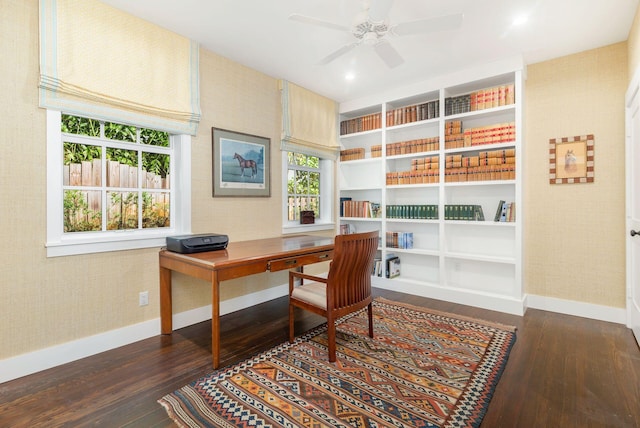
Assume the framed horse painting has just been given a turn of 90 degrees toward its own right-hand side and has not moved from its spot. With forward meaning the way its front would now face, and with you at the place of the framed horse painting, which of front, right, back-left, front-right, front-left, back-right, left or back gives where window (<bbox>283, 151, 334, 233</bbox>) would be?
back

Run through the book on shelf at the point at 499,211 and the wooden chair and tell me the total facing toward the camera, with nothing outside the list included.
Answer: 1

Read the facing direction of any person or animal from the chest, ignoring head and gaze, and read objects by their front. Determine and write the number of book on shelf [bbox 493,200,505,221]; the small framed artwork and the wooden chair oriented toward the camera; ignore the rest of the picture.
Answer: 2

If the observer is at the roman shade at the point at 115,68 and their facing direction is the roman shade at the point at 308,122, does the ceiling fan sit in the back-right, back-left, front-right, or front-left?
front-right

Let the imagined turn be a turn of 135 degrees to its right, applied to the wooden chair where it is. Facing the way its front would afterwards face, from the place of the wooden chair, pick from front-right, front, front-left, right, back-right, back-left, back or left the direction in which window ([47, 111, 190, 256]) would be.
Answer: back

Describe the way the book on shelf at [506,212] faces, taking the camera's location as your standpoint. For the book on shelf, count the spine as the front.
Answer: facing the viewer

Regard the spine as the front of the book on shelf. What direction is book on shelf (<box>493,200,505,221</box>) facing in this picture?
toward the camera

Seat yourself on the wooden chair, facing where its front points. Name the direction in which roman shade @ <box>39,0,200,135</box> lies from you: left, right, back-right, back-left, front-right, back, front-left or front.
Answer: front-left

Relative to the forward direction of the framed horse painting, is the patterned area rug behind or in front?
in front

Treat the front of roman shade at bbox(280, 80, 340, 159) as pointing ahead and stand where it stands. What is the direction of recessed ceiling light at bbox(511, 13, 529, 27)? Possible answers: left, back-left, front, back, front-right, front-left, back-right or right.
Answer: front

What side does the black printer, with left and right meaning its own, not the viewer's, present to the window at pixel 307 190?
left

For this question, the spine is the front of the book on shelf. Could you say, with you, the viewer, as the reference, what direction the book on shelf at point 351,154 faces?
facing the viewer and to the left of the viewer

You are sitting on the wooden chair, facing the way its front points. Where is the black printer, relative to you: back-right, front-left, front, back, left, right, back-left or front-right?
front-left

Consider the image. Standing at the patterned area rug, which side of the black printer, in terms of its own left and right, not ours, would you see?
front

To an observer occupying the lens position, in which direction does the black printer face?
facing the viewer and to the right of the viewer

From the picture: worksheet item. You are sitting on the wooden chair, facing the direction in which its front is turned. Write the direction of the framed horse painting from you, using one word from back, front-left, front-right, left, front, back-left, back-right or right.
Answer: front

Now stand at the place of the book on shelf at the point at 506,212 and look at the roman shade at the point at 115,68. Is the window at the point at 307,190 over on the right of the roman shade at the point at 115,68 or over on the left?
right
